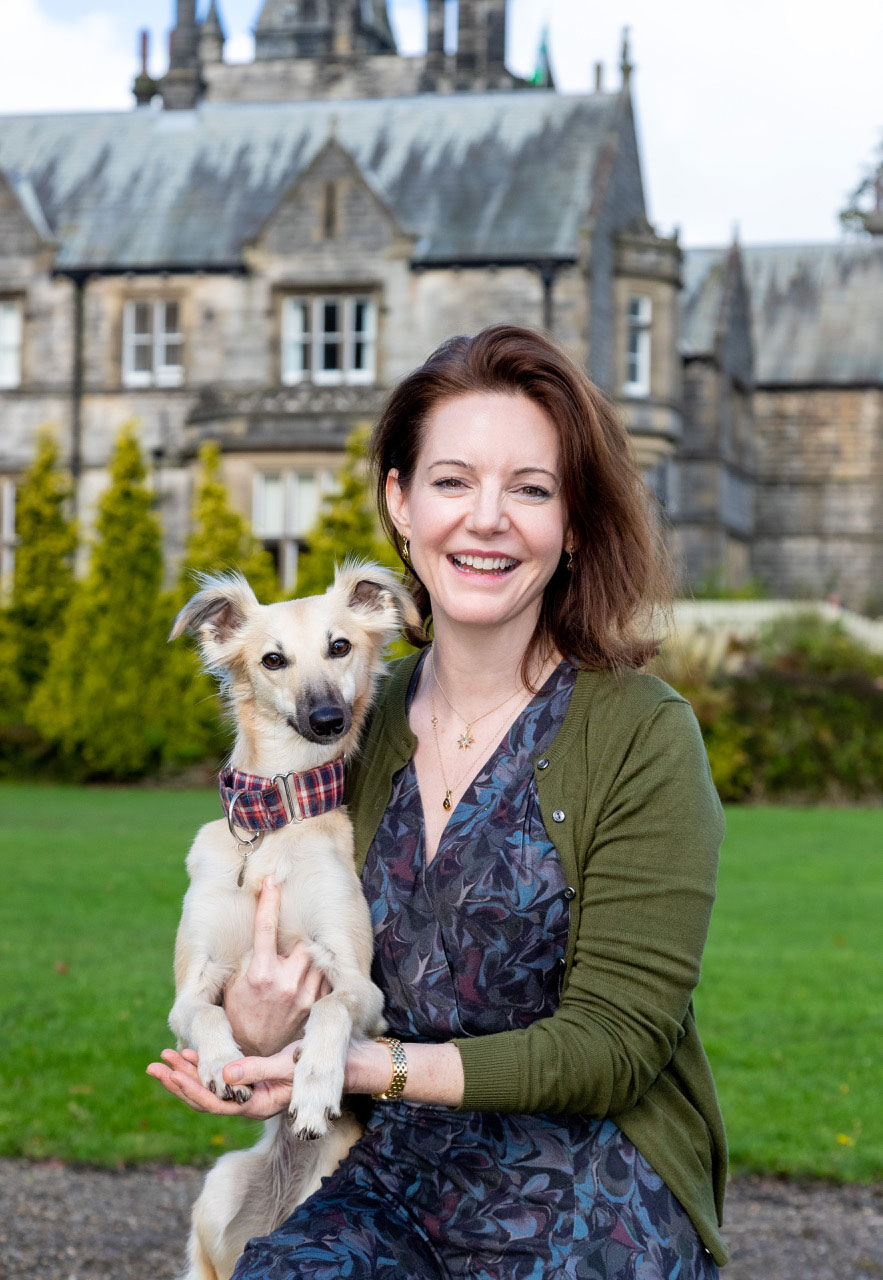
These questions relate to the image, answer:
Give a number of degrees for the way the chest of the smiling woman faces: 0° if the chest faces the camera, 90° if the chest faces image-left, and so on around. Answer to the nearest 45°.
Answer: approximately 45°

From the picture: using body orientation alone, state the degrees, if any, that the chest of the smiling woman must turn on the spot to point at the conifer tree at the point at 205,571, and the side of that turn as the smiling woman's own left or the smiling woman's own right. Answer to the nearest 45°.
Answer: approximately 135° to the smiling woman's own right

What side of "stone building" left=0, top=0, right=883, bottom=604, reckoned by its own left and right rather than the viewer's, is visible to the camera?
front

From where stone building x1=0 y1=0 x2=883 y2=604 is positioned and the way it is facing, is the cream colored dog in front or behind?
in front

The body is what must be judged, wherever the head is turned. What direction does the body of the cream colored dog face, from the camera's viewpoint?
toward the camera

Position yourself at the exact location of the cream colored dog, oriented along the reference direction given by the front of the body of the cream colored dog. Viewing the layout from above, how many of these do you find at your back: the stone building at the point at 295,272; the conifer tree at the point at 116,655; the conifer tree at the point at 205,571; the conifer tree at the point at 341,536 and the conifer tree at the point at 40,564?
5

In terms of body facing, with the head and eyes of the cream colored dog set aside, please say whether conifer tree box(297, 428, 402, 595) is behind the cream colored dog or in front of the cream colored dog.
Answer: behind

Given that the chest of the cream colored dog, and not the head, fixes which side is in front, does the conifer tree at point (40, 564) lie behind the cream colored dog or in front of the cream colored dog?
behind

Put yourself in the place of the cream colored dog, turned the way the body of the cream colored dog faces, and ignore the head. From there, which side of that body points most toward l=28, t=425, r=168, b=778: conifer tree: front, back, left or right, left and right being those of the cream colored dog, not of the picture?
back

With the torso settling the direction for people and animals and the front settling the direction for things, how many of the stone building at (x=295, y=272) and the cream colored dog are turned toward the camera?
2

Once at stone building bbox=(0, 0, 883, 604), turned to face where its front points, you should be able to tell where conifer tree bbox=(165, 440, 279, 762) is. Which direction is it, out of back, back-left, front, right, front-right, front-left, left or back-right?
front

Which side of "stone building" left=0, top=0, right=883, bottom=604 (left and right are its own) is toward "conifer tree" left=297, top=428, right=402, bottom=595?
front
